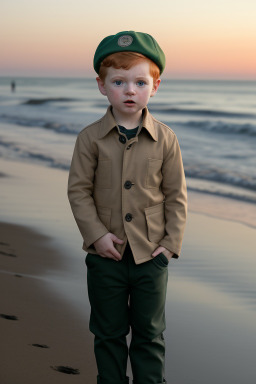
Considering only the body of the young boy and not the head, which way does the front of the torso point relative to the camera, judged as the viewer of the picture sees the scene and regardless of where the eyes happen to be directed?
toward the camera

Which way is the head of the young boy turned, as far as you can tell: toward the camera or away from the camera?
toward the camera
